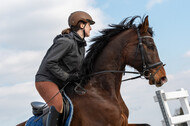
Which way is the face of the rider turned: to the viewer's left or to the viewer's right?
to the viewer's right

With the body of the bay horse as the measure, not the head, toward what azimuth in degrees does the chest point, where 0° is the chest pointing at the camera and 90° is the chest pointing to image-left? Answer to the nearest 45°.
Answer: approximately 270°

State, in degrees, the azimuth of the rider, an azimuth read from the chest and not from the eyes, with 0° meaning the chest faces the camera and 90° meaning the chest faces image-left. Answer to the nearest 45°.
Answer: approximately 270°
